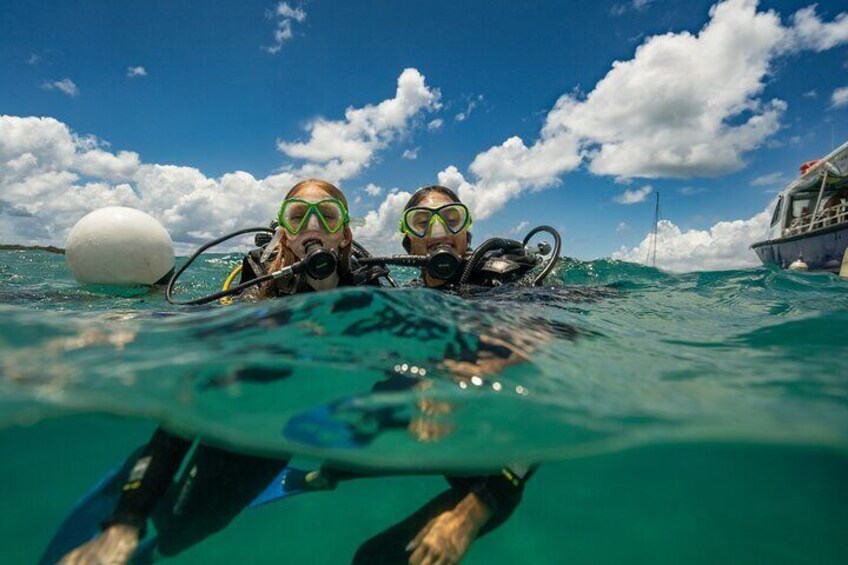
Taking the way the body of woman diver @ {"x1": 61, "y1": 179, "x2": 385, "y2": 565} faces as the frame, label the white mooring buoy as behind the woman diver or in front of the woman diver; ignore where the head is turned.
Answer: behind

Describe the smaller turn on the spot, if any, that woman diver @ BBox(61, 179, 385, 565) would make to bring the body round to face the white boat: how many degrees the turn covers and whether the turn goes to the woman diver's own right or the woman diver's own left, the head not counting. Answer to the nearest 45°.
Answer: approximately 90° to the woman diver's own left

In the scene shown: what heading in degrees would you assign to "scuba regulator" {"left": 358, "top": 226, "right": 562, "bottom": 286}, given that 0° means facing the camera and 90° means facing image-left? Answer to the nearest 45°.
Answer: approximately 0°

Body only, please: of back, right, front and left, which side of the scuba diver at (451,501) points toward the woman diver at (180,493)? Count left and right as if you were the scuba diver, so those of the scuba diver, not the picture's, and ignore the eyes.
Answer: right

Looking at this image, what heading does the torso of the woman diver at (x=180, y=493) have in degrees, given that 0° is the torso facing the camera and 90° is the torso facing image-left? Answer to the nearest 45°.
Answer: approximately 0°
